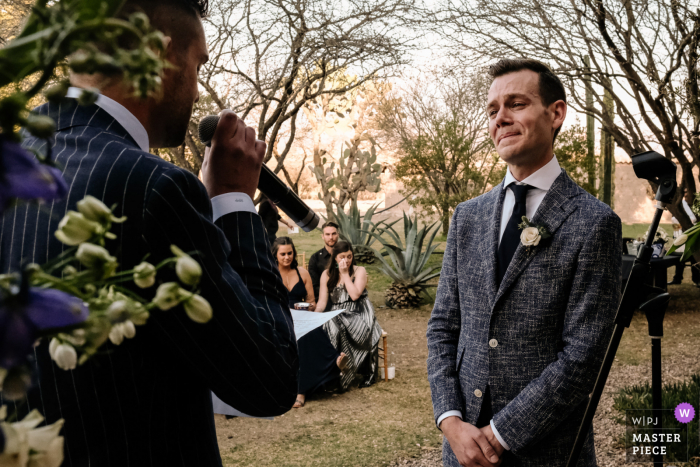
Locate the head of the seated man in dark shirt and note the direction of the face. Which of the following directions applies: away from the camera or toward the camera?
toward the camera

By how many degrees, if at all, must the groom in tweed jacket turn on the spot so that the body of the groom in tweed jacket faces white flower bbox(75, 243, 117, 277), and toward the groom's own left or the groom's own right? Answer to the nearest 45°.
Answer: approximately 45° to the groom's own left

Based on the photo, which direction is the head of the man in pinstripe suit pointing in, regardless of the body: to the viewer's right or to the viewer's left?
to the viewer's right

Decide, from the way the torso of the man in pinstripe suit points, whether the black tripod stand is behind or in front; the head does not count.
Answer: in front

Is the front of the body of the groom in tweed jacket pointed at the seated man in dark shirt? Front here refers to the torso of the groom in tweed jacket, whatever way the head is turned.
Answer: no

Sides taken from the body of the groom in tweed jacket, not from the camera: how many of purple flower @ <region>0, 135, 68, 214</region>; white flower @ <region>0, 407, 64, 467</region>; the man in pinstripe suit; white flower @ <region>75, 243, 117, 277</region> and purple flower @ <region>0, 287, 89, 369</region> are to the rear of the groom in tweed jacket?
0

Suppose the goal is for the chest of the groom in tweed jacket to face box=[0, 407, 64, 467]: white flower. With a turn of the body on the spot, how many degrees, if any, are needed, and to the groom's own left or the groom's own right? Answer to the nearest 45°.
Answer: approximately 45° to the groom's own left
